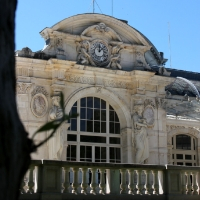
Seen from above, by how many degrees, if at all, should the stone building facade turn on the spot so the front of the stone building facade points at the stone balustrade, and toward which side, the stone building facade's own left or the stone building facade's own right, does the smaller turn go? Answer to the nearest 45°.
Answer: approximately 45° to the stone building facade's own right

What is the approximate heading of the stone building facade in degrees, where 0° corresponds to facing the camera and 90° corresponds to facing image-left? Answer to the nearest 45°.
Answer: approximately 315°
